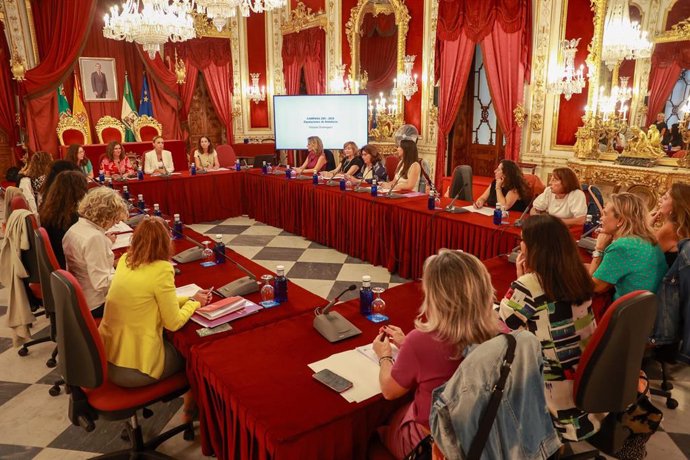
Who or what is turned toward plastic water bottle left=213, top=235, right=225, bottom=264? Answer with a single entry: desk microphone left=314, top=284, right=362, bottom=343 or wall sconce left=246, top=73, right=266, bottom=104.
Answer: the wall sconce

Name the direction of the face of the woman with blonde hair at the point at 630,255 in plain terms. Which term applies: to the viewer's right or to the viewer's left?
to the viewer's left

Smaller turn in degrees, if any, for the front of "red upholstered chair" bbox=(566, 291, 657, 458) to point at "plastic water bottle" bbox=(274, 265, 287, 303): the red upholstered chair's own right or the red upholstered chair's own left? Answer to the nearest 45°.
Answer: approximately 45° to the red upholstered chair's own left

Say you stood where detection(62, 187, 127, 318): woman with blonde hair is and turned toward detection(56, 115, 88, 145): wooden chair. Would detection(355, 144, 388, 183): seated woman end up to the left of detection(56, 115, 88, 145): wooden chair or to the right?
right

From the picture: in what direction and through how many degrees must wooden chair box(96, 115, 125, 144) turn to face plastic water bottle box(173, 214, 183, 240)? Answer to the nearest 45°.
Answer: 0° — it already faces it

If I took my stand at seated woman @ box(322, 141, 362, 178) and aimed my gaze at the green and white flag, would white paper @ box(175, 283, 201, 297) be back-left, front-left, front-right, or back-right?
back-left

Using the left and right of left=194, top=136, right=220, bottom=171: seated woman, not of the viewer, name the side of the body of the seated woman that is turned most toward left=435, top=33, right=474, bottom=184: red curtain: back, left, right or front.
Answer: left

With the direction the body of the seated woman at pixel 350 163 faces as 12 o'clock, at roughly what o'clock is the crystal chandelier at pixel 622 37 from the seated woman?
The crystal chandelier is roughly at 8 o'clock from the seated woman.

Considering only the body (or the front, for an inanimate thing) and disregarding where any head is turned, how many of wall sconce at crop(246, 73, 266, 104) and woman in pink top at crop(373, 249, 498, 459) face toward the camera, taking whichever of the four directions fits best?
1

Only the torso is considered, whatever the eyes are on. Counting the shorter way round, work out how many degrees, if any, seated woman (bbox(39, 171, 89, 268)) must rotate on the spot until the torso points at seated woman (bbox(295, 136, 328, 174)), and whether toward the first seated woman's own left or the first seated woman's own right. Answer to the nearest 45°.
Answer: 0° — they already face them

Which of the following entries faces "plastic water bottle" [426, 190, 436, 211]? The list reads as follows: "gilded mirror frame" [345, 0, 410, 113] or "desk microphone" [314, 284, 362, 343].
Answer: the gilded mirror frame
